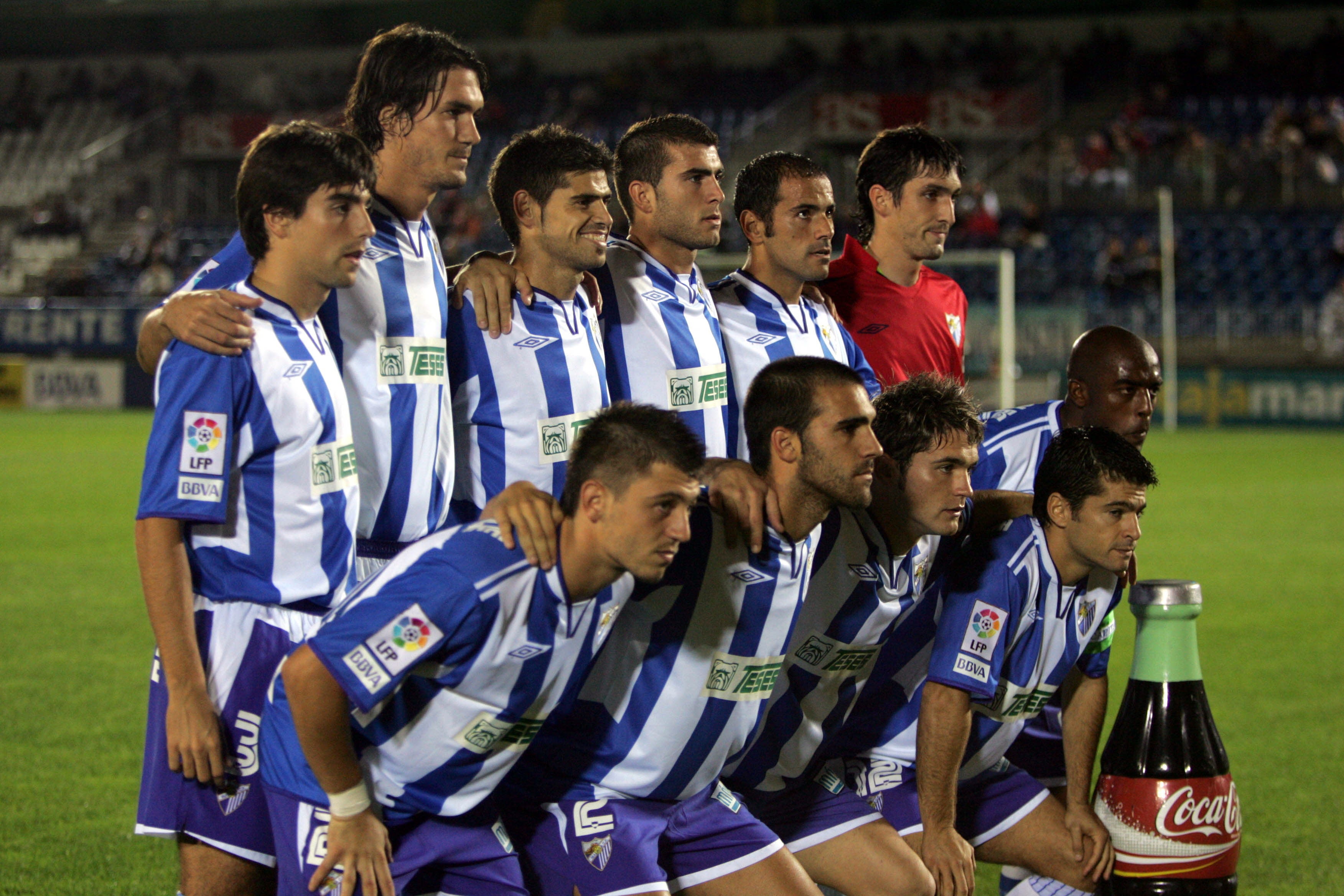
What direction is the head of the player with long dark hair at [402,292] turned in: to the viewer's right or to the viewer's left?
to the viewer's right

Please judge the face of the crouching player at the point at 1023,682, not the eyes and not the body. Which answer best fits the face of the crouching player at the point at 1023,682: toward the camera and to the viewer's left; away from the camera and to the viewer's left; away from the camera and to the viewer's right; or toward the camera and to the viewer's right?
toward the camera and to the viewer's right

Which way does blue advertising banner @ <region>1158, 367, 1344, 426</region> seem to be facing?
toward the camera

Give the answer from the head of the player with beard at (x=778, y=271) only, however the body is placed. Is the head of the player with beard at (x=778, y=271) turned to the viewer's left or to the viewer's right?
to the viewer's right

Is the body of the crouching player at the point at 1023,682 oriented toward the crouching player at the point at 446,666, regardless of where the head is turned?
no

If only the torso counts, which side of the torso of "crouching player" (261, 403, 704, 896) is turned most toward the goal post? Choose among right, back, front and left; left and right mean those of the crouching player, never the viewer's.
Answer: left

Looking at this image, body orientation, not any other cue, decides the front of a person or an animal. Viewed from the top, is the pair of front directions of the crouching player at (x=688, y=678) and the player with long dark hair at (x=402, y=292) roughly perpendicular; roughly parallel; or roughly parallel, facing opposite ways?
roughly parallel

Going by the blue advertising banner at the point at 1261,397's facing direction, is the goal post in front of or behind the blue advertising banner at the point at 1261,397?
in front

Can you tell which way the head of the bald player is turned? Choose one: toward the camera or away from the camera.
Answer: toward the camera

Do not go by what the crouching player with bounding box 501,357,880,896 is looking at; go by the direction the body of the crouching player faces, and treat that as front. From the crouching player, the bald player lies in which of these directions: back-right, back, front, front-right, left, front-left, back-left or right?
left

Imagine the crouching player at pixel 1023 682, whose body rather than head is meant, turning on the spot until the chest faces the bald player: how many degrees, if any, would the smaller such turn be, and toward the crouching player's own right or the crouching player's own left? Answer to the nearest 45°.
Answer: approximately 135° to the crouching player's own left

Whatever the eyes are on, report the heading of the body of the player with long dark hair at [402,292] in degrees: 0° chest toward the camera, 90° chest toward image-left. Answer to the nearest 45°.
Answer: approximately 315°

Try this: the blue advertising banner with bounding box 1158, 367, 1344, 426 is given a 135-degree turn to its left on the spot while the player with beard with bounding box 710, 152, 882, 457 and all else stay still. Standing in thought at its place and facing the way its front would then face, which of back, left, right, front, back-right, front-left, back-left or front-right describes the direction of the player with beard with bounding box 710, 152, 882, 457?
back-right

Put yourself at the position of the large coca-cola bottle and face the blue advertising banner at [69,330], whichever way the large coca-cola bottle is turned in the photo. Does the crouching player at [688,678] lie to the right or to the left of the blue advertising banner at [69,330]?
left

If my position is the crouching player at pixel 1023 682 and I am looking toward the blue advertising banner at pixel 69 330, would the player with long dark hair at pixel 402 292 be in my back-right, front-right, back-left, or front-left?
front-left

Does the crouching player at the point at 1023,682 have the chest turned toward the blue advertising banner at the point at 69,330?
no

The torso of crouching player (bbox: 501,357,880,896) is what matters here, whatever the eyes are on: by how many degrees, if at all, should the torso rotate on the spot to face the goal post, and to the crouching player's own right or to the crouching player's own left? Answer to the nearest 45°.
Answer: approximately 135° to the crouching player's own left

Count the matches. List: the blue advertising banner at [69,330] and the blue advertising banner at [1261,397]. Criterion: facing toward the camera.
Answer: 2
